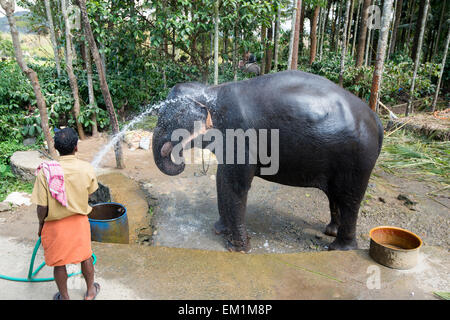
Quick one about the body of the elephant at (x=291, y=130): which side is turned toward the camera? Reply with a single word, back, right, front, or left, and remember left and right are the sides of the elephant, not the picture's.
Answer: left

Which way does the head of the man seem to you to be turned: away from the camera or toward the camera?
away from the camera

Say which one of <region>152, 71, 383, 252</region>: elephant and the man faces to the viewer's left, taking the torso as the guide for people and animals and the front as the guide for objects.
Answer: the elephant

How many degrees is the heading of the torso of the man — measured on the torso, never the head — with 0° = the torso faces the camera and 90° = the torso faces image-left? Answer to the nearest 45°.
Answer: approximately 180°

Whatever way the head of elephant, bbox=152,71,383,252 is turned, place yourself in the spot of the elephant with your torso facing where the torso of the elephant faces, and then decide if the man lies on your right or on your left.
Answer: on your left

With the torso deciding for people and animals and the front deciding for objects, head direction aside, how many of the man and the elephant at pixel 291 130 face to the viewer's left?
1

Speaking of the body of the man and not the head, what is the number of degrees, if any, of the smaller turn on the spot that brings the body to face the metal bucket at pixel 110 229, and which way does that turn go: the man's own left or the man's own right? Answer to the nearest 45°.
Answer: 0° — they already face it

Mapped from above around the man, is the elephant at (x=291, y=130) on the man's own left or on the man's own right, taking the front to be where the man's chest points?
on the man's own right
